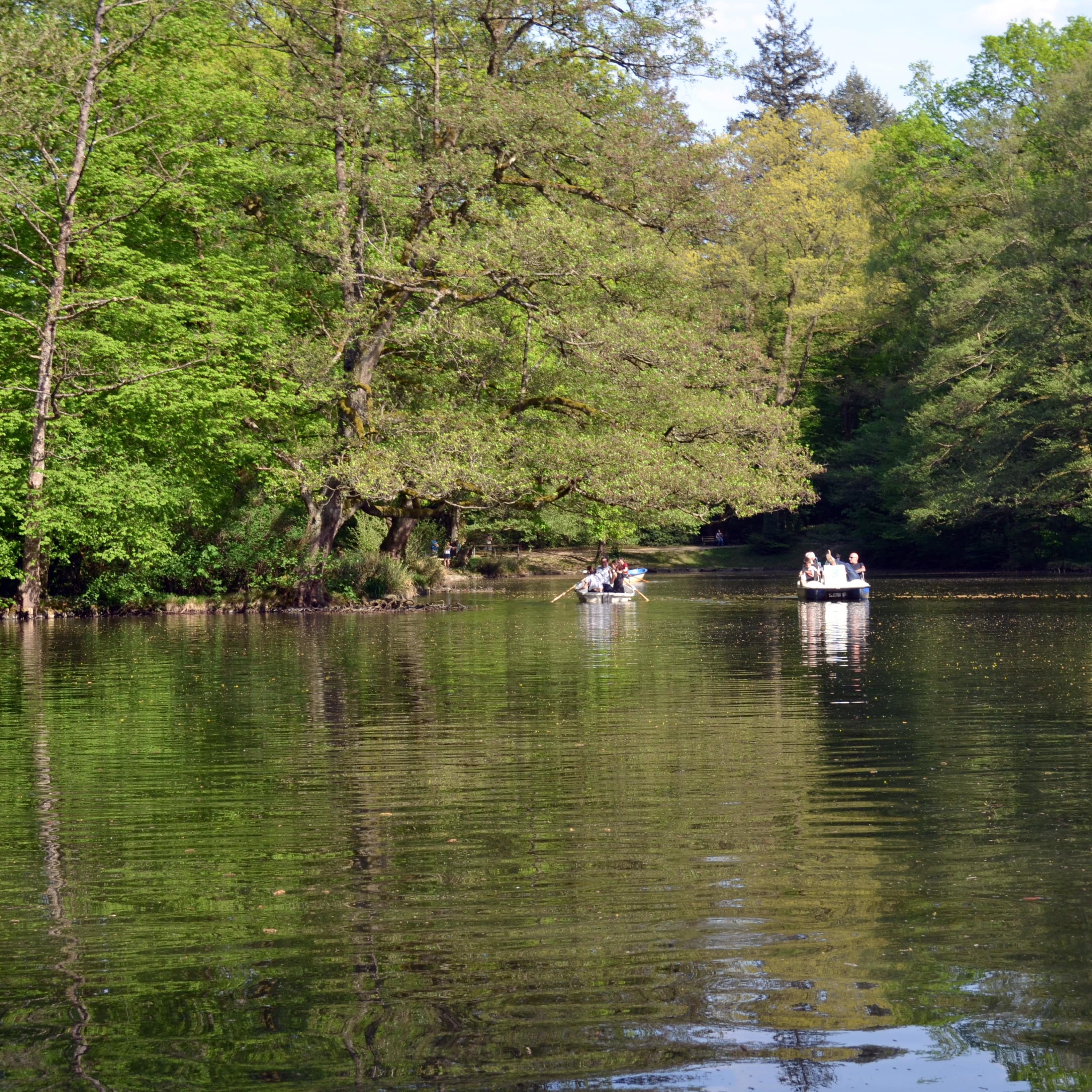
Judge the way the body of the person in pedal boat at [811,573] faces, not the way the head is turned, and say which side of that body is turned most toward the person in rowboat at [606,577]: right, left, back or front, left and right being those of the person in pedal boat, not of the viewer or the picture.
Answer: right

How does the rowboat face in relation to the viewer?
away from the camera

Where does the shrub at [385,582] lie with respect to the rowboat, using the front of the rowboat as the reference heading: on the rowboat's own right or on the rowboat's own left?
on the rowboat's own left

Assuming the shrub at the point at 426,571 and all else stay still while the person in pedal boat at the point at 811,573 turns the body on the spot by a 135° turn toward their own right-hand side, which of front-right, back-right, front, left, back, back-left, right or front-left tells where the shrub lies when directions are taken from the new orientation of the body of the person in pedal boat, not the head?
front-left

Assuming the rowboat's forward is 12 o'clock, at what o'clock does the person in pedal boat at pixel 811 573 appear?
The person in pedal boat is roughly at 3 o'clock from the rowboat.

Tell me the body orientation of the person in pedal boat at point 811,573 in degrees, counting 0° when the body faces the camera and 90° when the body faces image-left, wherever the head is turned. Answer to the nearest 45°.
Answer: approximately 0°

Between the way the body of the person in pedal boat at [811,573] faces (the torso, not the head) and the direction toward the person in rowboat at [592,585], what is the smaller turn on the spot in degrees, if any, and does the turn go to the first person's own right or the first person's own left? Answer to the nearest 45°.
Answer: approximately 90° to the first person's own right

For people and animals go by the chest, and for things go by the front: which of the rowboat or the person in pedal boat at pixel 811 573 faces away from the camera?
the rowboat
